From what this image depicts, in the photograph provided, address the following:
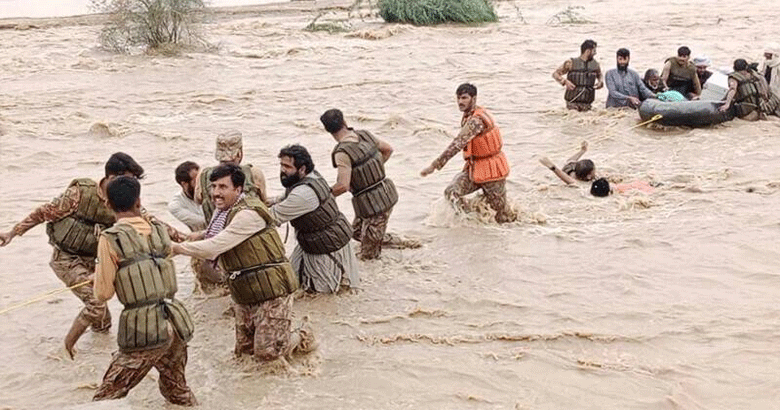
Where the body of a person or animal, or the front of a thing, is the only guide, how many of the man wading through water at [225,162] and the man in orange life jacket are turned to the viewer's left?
1

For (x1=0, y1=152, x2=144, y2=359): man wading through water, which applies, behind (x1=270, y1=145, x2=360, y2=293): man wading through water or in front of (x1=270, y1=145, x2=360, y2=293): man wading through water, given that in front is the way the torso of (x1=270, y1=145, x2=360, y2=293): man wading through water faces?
in front

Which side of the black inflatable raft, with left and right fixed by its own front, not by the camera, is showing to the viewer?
left

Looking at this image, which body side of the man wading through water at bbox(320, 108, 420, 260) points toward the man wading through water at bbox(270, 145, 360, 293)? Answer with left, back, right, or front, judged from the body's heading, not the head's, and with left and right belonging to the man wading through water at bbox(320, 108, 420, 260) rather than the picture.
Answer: left

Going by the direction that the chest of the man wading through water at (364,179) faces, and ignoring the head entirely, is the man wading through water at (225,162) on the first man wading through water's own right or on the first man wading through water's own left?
on the first man wading through water's own left

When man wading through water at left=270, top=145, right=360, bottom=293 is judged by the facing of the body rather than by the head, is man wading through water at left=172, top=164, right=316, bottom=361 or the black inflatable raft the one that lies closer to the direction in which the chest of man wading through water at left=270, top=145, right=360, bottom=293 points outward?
the man wading through water
